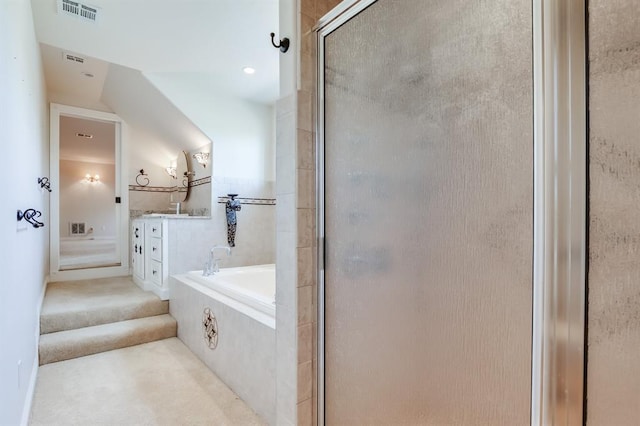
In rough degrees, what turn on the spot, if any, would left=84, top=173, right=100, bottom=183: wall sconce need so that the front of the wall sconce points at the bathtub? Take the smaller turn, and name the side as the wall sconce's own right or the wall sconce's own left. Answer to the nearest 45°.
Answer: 0° — it already faces it

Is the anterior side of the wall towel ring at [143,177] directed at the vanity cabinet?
yes

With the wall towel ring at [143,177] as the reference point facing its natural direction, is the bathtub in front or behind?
in front

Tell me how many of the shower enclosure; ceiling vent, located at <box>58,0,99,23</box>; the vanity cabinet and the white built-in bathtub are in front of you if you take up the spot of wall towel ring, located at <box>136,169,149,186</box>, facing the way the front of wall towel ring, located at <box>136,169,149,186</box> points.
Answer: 4

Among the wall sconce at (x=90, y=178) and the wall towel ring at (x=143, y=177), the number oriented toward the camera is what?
2

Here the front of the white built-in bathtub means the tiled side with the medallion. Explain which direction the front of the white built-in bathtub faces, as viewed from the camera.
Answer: facing the viewer and to the left of the viewer

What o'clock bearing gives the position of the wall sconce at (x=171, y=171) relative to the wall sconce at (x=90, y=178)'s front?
the wall sconce at (x=171, y=171) is roughly at 11 o'clock from the wall sconce at (x=90, y=178).

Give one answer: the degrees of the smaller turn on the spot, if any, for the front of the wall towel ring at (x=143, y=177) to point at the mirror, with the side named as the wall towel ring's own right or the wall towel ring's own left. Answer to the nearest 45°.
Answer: approximately 45° to the wall towel ring's own left

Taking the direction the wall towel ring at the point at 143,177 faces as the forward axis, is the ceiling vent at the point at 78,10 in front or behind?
in front
